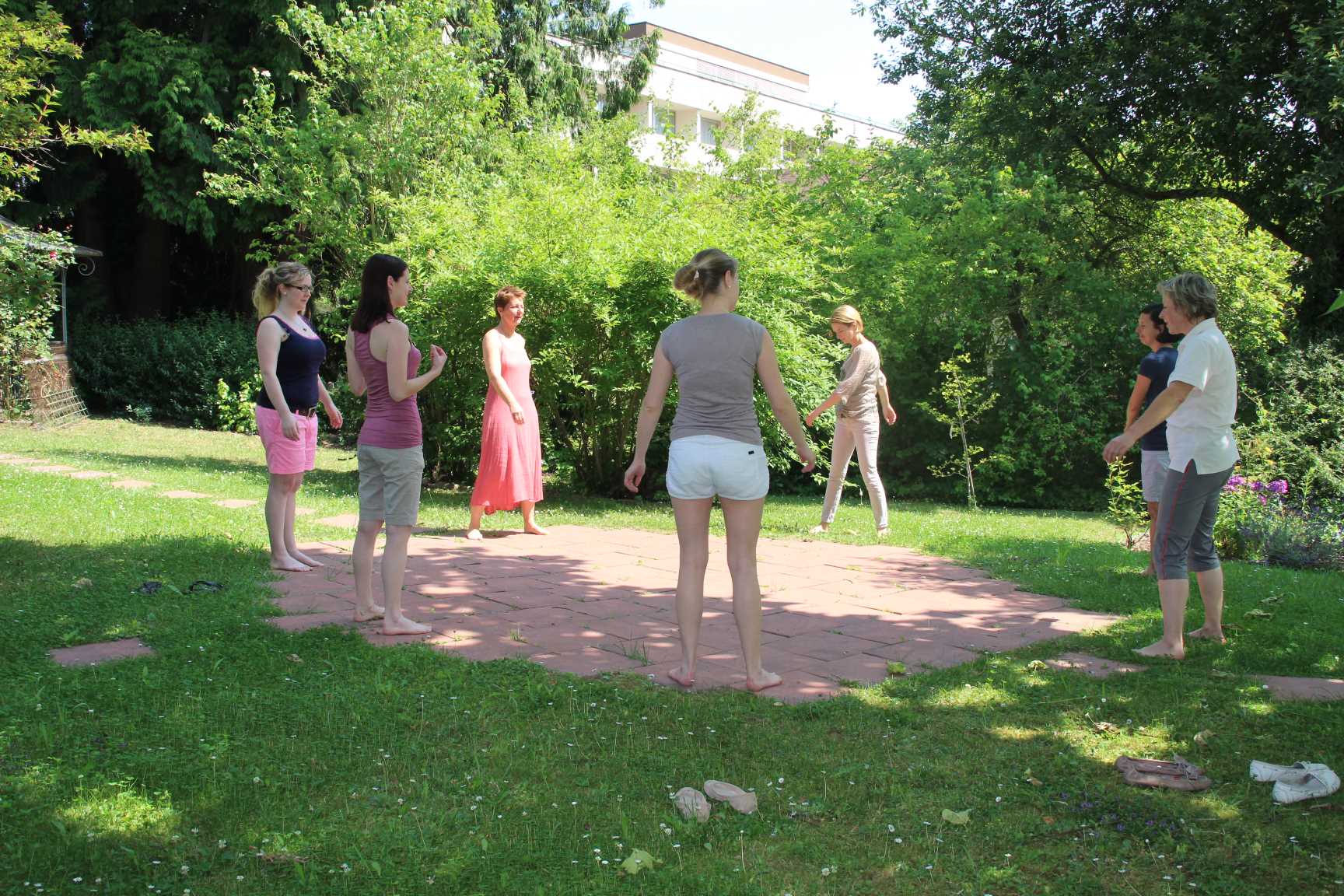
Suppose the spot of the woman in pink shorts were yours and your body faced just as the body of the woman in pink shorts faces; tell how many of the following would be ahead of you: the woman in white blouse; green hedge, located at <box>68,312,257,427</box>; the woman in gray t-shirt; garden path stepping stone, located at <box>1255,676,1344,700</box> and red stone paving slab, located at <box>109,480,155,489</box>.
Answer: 3

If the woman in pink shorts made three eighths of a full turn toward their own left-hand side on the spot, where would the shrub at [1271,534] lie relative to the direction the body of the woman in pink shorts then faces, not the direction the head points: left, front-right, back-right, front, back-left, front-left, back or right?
right

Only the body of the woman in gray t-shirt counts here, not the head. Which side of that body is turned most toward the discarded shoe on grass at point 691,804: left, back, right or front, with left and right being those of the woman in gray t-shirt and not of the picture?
back

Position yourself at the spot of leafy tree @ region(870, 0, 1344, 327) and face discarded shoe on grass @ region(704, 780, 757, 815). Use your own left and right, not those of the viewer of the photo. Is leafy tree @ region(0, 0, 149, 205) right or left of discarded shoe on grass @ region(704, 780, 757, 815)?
right

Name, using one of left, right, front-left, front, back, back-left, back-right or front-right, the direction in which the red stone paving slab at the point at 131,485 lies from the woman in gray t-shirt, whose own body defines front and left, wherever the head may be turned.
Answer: front-left

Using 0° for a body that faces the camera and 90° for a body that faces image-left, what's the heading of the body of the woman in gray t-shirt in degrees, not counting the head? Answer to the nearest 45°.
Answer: approximately 180°

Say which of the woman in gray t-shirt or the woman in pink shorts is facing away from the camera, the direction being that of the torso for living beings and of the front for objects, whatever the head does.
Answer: the woman in gray t-shirt

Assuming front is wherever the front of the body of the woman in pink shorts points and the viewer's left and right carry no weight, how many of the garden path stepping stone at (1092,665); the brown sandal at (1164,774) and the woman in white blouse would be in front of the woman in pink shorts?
3

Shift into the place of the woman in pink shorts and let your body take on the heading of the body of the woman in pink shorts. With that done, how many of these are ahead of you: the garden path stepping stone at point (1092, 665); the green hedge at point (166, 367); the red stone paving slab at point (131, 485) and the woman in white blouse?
2

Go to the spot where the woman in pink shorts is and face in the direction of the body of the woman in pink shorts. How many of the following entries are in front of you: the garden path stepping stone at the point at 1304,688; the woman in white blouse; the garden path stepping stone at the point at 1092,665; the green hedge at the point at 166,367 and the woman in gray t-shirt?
4

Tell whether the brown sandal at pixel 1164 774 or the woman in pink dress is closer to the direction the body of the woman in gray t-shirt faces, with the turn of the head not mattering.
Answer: the woman in pink dress

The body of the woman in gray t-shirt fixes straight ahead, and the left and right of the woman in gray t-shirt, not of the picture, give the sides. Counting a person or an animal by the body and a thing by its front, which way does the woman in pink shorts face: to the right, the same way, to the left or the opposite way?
to the right

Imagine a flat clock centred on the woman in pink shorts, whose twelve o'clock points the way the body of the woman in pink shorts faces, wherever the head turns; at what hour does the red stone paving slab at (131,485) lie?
The red stone paving slab is roughly at 7 o'clock from the woman in pink shorts.

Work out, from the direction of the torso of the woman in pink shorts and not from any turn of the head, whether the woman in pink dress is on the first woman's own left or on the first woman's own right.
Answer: on the first woman's own left

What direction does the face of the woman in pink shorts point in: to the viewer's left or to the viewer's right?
to the viewer's right

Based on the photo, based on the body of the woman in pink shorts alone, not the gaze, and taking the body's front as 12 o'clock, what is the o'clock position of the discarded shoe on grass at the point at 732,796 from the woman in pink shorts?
The discarded shoe on grass is roughly at 1 o'clock from the woman in pink shorts.
